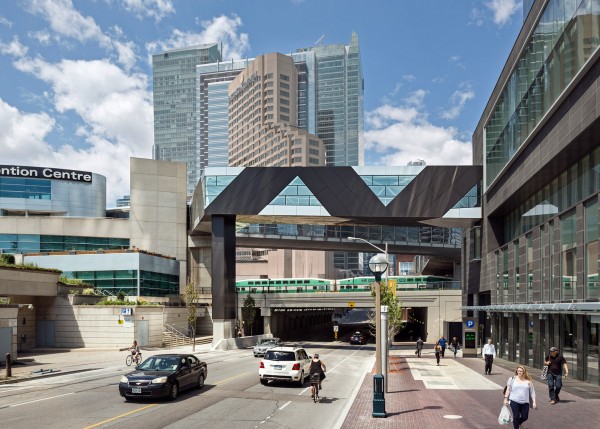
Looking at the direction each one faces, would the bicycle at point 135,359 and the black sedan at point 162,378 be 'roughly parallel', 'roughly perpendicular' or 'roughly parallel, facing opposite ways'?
roughly parallel

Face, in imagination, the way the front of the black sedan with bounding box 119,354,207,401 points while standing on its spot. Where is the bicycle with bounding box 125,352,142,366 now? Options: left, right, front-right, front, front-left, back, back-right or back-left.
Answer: back-right

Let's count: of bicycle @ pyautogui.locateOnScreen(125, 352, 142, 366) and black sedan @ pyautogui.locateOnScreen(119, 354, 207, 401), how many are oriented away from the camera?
0

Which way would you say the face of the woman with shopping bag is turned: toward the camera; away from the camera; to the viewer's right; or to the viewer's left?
toward the camera

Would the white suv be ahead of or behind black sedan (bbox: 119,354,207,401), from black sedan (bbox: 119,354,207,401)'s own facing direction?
behind

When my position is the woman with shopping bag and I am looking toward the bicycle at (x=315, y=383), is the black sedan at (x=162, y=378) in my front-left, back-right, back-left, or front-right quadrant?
front-left

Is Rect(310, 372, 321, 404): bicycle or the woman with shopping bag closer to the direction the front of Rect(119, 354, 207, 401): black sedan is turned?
the woman with shopping bag

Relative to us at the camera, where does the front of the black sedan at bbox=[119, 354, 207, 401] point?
facing the viewer and to the left of the viewer

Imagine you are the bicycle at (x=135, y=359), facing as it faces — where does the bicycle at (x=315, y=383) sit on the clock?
the bicycle at (x=315, y=383) is roughly at 10 o'clock from the bicycle at (x=135, y=359).

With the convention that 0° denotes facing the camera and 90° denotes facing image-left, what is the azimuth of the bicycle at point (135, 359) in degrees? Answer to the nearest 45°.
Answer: approximately 45°
